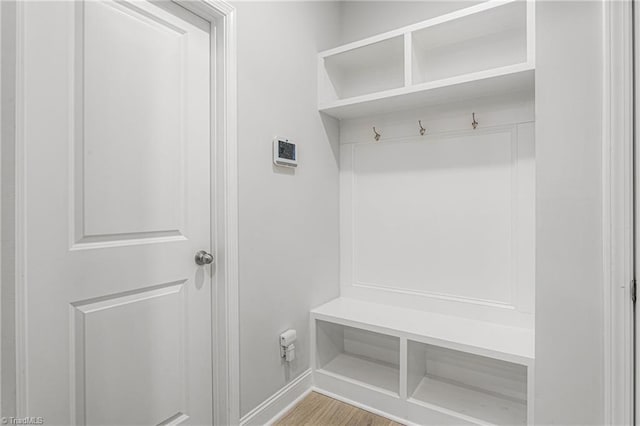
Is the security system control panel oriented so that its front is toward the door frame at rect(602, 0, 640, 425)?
yes

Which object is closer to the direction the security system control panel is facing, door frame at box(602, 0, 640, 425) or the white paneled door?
the door frame

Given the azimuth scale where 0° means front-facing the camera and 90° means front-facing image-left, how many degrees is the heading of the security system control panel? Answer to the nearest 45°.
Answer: approximately 315°

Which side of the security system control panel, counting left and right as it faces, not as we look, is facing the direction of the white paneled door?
right
